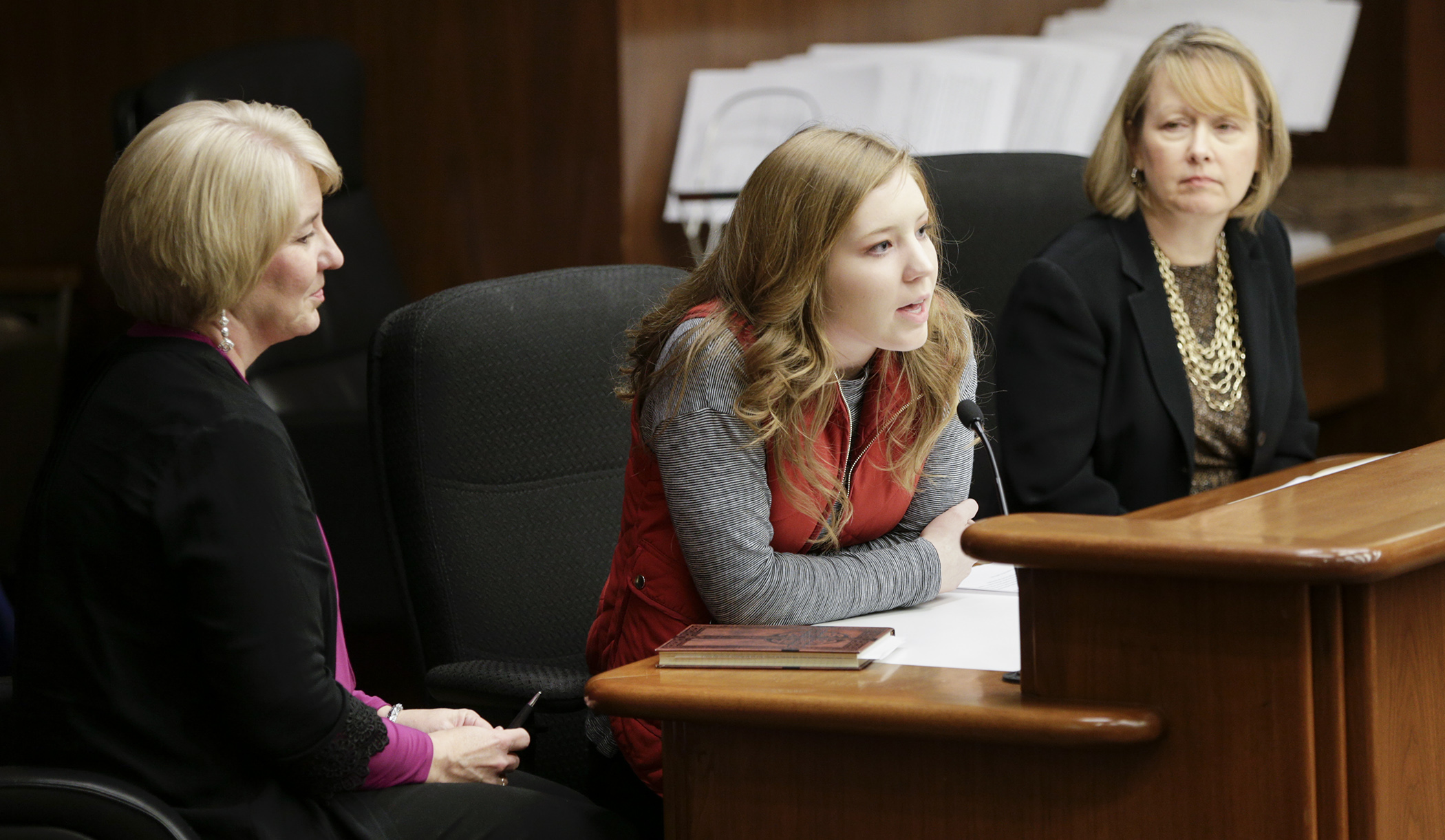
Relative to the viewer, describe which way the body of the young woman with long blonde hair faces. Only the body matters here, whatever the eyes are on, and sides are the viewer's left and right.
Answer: facing the viewer and to the right of the viewer

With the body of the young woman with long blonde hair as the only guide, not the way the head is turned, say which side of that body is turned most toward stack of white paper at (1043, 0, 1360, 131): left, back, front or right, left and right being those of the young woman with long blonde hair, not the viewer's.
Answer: left

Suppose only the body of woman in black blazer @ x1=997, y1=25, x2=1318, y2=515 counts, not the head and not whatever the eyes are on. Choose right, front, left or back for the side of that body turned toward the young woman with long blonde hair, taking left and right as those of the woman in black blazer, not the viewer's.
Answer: right

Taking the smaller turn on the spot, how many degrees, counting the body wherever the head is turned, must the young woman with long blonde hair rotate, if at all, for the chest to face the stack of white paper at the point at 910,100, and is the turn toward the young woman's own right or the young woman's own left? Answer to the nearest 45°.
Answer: approximately 135° to the young woman's own left

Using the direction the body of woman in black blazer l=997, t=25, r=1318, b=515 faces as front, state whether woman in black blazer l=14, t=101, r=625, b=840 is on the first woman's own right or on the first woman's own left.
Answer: on the first woman's own right

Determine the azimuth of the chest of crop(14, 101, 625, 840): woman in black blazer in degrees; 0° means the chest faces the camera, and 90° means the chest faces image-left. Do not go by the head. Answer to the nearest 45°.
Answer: approximately 270°

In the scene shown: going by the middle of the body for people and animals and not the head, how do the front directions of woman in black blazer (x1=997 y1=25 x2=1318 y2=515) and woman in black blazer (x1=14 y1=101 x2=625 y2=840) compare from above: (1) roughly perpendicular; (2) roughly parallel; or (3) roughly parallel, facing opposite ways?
roughly perpendicular

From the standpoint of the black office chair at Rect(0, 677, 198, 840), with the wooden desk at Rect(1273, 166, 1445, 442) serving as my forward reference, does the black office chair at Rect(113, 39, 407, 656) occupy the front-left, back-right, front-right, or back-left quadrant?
front-left

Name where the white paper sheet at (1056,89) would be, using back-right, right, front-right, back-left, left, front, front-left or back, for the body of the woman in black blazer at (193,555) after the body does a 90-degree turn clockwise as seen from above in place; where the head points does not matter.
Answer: back-left

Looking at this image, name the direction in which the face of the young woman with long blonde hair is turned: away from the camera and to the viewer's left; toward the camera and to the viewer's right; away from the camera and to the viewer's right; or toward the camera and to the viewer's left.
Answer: toward the camera and to the viewer's right

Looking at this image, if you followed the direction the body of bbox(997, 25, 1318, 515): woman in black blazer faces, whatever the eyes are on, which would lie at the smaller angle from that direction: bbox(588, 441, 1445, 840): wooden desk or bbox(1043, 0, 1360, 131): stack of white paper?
the wooden desk

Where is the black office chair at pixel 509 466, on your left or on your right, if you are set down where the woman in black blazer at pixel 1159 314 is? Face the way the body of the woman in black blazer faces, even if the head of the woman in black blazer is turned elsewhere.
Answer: on your right

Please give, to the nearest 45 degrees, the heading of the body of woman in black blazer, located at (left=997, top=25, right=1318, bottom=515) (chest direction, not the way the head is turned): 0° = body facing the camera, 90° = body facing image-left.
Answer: approximately 315°

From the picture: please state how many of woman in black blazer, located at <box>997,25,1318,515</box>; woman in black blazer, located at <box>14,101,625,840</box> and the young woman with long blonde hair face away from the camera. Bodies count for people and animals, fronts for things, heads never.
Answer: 0

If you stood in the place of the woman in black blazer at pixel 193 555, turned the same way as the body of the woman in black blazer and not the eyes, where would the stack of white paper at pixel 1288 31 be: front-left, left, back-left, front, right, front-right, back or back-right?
front-left
